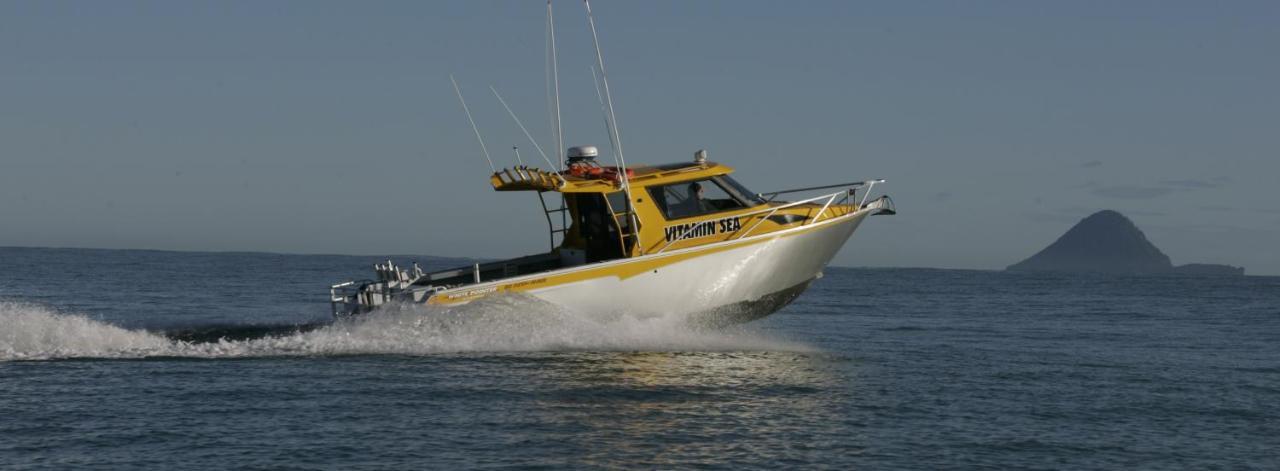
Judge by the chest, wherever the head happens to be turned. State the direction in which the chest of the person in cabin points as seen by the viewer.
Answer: to the viewer's right

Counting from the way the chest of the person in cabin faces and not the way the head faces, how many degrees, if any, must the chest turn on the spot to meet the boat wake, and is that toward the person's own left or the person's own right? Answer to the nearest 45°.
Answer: approximately 180°
